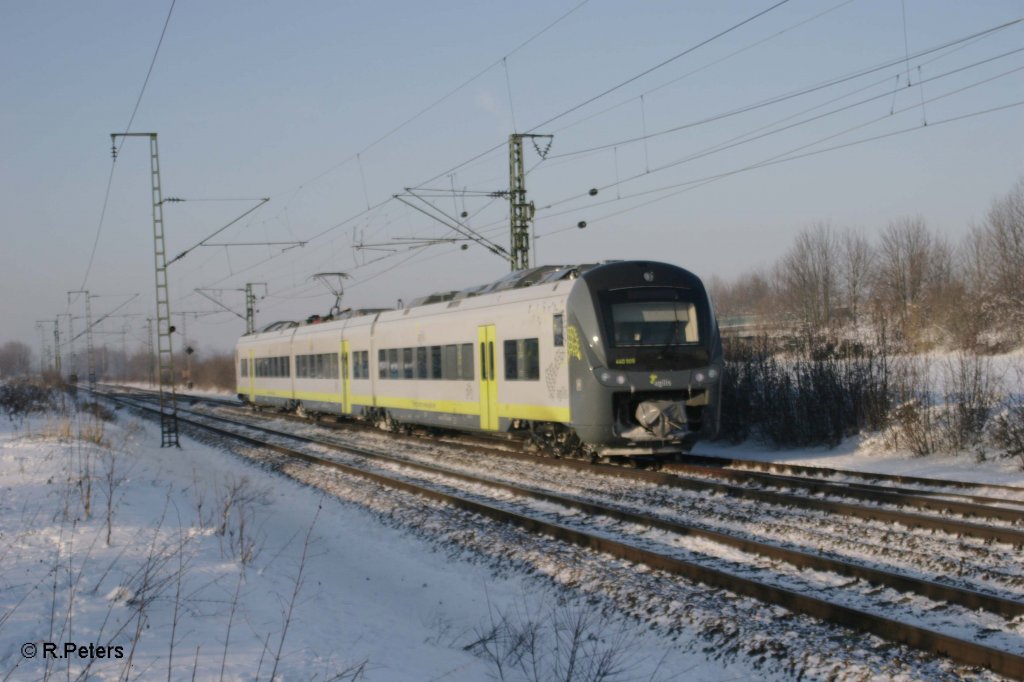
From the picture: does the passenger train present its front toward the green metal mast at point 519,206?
no

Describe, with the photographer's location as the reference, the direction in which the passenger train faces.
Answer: facing the viewer and to the right of the viewer
